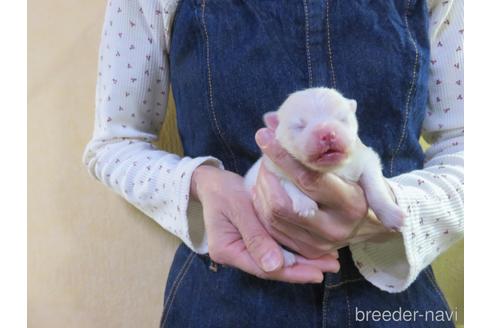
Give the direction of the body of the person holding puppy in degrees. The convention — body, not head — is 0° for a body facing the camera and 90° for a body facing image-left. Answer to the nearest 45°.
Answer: approximately 0°
